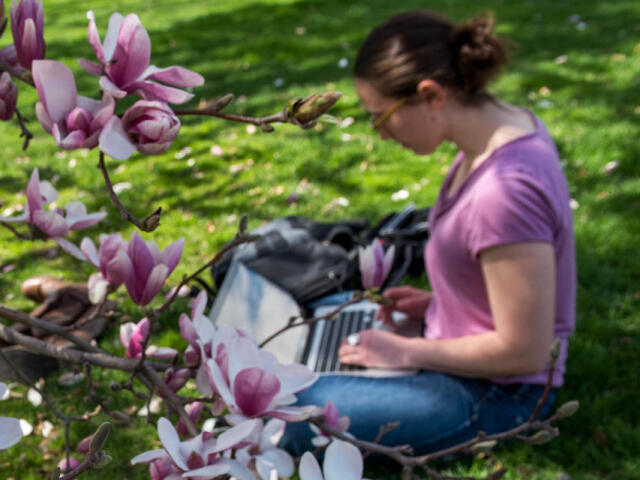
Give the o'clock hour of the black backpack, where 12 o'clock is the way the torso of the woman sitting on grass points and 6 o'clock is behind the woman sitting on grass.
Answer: The black backpack is roughly at 2 o'clock from the woman sitting on grass.

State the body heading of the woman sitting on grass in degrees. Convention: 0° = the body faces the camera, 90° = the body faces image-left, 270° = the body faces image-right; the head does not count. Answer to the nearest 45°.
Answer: approximately 90°

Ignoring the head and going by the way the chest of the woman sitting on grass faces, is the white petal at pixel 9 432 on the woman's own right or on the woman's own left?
on the woman's own left

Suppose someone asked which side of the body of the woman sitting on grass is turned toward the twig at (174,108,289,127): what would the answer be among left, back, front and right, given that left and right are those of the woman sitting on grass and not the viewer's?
left

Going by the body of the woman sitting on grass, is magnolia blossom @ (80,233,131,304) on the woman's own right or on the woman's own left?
on the woman's own left

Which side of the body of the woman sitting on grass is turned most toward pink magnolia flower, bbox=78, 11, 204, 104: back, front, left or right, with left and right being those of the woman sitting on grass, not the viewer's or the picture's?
left
